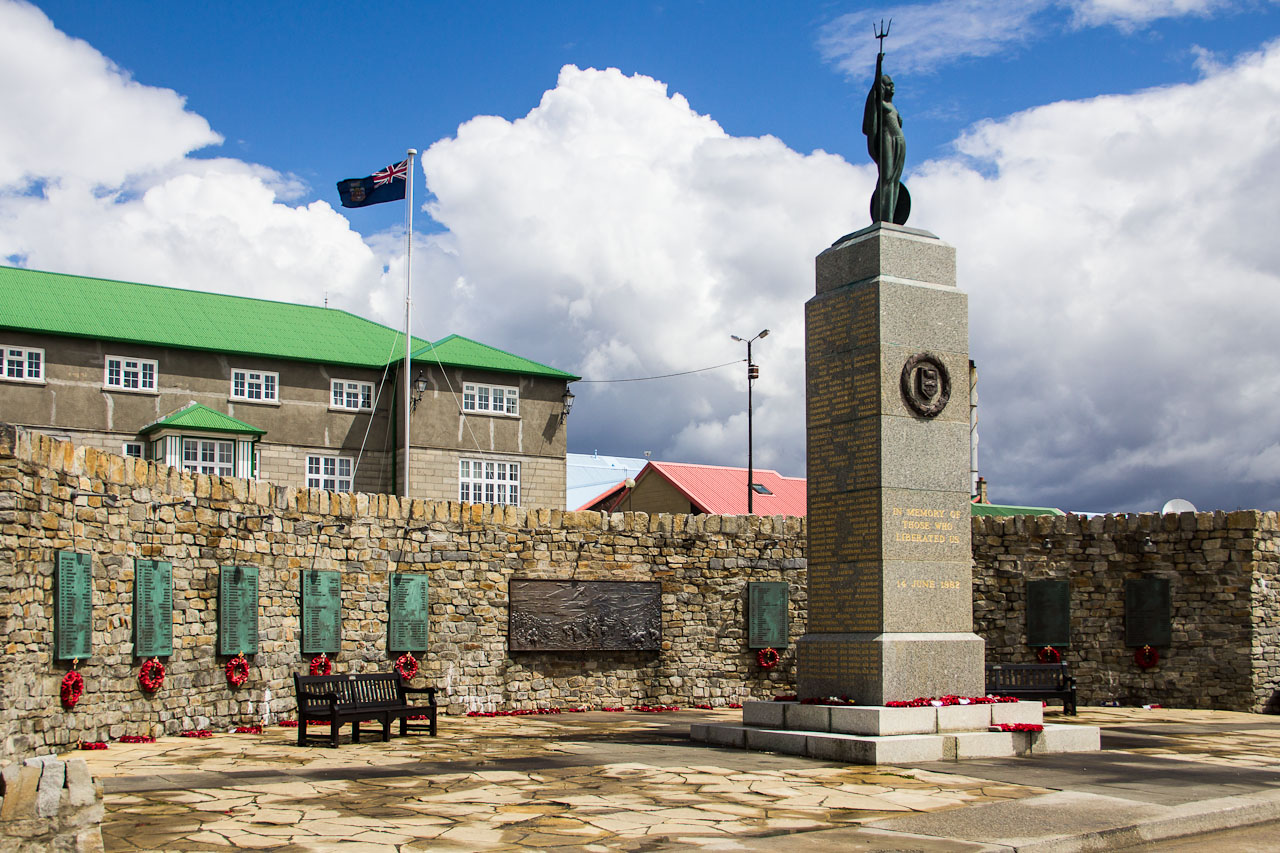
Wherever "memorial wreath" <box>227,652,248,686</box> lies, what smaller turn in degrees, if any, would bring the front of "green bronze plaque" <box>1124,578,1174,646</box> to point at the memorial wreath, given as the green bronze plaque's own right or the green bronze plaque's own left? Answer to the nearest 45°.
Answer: approximately 45° to the green bronze plaque's own right

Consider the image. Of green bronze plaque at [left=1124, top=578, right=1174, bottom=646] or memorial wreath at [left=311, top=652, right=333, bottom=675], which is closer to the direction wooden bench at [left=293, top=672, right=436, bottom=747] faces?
the green bronze plaque

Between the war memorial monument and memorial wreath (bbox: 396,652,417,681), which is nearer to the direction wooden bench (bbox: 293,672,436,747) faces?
the war memorial monument

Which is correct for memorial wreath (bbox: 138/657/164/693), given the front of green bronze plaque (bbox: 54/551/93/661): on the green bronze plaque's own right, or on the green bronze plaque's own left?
on the green bronze plaque's own left

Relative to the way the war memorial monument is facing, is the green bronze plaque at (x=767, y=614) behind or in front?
behind

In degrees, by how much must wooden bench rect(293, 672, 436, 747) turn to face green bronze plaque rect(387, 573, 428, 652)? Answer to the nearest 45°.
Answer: approximately 135° to its left

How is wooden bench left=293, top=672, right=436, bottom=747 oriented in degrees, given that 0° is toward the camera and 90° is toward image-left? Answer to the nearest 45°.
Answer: approximately 315°

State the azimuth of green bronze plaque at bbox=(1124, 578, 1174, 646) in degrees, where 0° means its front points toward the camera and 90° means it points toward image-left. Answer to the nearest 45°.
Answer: approximately 0°

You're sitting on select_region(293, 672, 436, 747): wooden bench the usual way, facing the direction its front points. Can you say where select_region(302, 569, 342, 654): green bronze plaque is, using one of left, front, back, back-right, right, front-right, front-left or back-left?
back-left

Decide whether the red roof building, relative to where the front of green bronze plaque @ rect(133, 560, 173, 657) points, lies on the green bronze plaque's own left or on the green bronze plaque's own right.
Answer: on the green bronze plaque's own left

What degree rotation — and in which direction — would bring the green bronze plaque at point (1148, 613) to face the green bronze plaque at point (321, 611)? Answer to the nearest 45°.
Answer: approximately 45° to its right

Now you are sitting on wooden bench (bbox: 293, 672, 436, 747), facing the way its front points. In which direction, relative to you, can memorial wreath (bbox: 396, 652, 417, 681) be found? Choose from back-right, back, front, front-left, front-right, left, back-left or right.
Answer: back-left
